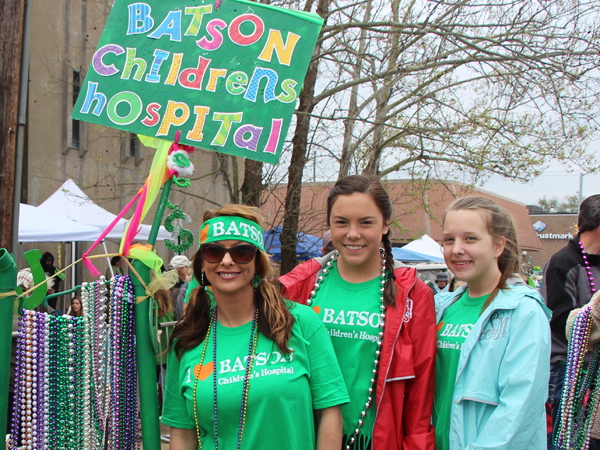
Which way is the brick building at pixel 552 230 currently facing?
toward the camera

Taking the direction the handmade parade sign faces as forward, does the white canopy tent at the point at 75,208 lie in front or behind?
behind

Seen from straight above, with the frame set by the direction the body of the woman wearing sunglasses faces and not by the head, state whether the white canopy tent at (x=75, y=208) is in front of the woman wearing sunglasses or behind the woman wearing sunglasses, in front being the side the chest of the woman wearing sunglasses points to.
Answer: behind

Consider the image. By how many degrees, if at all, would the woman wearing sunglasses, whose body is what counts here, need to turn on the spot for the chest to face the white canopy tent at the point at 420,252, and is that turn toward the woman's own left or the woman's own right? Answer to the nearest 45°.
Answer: approximately 180°

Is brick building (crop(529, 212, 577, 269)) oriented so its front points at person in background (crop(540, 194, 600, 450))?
yes

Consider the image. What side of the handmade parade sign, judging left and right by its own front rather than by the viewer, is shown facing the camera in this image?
front

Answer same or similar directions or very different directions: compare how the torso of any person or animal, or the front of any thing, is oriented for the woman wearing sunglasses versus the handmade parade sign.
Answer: same or similar directions

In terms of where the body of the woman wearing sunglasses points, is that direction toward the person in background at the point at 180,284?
no

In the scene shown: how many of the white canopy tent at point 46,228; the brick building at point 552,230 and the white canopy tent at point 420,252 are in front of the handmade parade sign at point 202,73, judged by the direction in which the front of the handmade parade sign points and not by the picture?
0

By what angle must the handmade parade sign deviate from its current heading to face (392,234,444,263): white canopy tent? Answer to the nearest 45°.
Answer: approximately 135° to its left

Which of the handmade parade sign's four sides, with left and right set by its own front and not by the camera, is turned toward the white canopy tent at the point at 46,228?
back

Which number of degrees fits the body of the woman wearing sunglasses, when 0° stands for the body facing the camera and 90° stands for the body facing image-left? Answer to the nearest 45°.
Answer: approximately 0°

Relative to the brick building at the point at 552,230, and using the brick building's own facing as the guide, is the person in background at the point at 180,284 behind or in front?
in front

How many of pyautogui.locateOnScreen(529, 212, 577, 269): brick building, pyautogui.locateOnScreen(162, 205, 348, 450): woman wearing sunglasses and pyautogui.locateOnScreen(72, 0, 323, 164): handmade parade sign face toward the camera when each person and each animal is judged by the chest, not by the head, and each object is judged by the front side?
3

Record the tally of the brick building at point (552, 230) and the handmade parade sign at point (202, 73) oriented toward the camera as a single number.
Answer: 2
